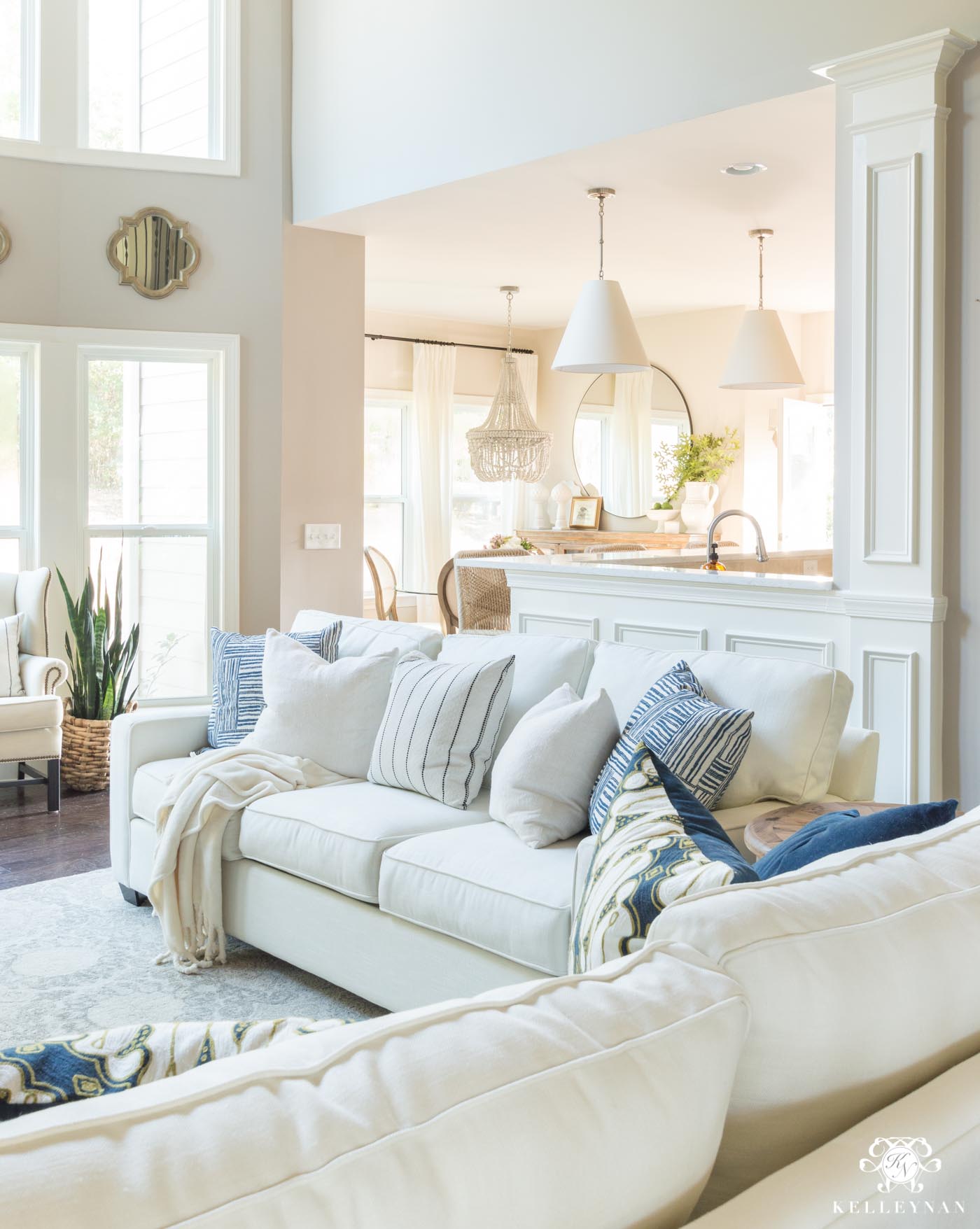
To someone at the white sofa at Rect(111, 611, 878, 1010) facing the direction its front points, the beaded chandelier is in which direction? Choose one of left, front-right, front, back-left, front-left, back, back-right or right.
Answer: back-right

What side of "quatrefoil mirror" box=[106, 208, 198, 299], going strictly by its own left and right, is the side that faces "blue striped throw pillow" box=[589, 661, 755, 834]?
front

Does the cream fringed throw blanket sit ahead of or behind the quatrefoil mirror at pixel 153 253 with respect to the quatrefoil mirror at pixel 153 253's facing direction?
ahead

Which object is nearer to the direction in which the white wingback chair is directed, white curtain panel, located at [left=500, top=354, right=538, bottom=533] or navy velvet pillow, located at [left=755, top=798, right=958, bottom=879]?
the navy velvet pillow

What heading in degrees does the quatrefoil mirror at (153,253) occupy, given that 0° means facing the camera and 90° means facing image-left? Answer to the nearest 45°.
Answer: approximately 0°

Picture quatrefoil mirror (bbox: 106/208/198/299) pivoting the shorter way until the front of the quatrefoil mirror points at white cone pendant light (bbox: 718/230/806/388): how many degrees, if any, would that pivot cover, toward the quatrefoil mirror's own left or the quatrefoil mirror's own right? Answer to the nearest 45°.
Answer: approximately 90° to the quatrefoil mirror's own left

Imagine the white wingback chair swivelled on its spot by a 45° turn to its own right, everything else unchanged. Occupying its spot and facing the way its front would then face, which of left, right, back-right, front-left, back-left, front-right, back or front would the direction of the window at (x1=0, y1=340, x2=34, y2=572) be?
back-right

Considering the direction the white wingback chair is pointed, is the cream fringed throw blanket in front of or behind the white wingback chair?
in front
